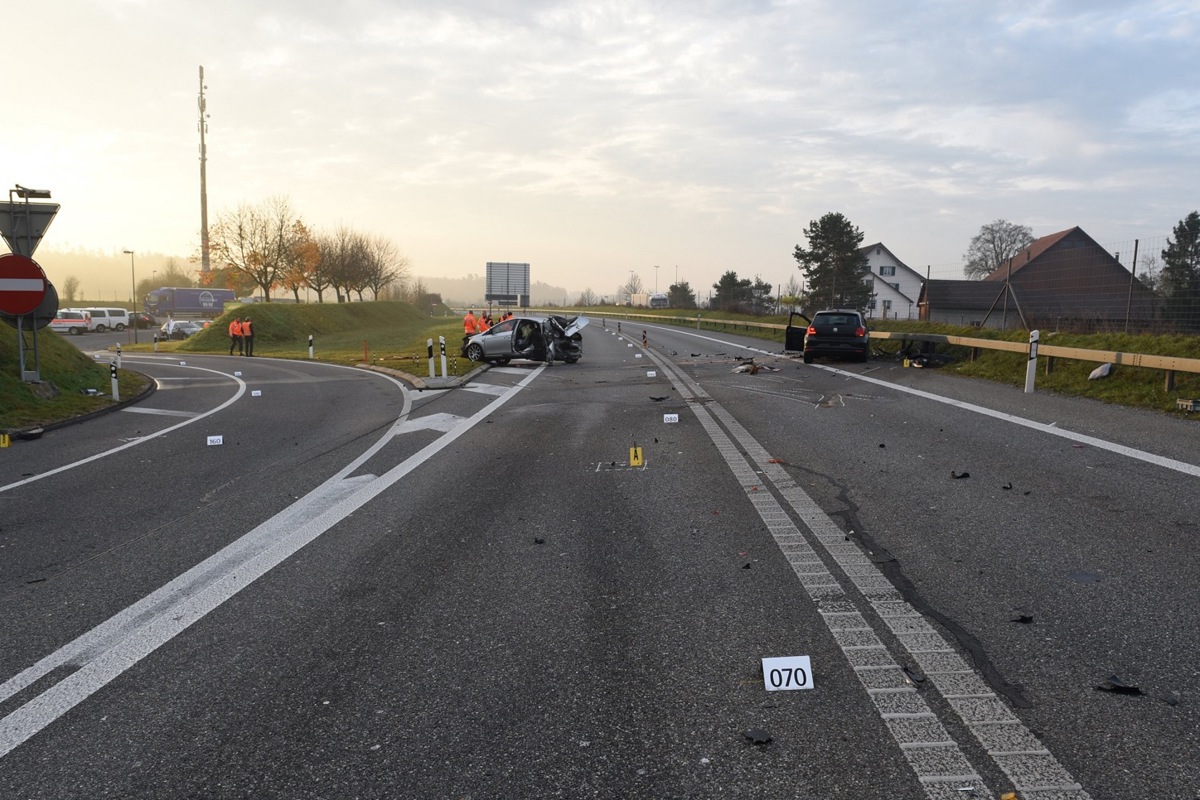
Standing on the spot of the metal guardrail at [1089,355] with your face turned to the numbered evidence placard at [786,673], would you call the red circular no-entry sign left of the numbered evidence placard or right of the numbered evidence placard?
right

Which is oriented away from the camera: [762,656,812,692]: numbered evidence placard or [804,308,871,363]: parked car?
the parked car

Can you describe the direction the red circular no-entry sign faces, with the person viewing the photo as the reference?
facing the viewer

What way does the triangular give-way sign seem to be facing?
away from the camera

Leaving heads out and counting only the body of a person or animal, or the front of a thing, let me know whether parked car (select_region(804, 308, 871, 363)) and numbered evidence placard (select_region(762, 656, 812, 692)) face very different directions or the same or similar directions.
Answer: very different directions

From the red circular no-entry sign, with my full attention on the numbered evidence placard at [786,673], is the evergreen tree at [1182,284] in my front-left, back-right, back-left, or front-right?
front-left

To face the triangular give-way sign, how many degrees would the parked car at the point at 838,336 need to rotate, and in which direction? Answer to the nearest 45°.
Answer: approximately 135° to its left

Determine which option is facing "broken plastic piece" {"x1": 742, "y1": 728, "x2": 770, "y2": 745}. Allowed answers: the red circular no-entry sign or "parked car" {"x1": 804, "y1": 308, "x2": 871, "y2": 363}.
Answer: the red circular no-entry sign

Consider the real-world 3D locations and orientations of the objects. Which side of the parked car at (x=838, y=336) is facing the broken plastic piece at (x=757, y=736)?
back

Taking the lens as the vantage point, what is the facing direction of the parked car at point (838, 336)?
facing away from the viewer

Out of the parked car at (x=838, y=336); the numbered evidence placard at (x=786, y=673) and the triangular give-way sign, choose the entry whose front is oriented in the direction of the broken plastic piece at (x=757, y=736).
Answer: the numbered evidence placard

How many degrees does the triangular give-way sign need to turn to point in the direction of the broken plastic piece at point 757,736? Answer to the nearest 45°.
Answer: approximately 180°

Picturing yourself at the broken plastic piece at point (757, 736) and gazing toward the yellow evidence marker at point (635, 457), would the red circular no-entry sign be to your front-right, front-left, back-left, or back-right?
front-left

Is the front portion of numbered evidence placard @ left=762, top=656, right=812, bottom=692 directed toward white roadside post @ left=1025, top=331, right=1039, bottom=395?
no
